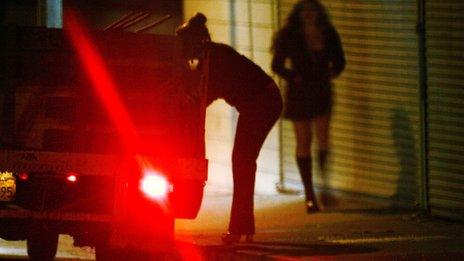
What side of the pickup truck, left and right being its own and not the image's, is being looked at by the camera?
back

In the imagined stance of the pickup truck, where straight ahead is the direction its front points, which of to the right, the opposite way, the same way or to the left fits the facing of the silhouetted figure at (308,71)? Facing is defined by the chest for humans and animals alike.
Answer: the opposite way

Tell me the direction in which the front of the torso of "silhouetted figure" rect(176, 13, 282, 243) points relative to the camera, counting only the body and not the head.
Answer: to the viewer's left

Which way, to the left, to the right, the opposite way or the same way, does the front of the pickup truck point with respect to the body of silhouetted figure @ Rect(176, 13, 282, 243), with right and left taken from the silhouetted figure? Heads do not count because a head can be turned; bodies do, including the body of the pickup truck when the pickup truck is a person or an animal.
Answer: to the right

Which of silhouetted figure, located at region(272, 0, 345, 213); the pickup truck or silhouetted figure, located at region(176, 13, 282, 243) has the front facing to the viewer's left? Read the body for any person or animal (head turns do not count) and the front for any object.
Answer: silhouetted figure, located at region(176, 13, 282, 243)

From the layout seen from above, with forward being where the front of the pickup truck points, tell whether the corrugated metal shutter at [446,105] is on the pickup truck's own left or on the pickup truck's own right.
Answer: on the pickup truck's own right

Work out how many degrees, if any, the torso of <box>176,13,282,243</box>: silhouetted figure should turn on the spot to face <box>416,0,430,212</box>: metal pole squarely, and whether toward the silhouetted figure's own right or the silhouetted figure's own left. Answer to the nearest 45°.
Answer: approximately 135° to the silhouetted figure's own right

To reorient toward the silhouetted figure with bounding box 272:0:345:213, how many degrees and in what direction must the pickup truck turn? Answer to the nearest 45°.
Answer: approximately 45° to its right

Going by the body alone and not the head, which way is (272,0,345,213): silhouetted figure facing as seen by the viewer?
toward the camera

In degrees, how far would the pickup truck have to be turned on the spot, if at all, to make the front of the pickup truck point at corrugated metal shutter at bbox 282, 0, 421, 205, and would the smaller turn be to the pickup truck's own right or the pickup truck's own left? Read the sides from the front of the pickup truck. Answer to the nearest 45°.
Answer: approximately 45° to the pickup truck's own right

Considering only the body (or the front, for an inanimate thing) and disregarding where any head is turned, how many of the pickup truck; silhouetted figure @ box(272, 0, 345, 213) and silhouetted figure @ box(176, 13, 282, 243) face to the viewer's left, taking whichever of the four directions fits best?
1
